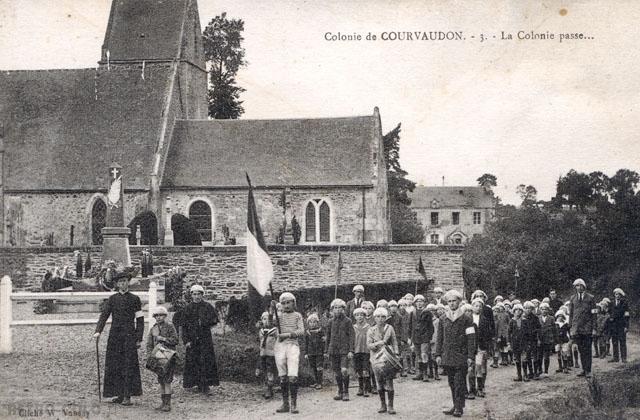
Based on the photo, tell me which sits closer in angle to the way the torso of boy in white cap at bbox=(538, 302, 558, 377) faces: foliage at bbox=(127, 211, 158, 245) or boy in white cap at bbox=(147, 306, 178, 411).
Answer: the boy in white cap

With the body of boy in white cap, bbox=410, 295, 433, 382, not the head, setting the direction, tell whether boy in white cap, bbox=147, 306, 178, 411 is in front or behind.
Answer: in front

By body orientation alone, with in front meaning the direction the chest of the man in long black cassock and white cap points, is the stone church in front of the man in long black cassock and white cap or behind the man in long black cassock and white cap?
behind

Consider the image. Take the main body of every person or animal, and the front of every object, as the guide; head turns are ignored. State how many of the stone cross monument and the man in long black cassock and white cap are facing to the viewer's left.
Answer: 0

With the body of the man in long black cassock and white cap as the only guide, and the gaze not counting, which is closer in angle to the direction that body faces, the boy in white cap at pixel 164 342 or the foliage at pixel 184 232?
the boy in white cap

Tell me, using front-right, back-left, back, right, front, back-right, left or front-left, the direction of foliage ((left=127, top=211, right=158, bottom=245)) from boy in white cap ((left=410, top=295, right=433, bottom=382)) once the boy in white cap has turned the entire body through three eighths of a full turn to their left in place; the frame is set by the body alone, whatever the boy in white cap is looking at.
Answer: left

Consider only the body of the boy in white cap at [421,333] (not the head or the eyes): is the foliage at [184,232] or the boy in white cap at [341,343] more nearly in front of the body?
the boy in white cap

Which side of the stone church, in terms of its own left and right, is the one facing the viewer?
left
